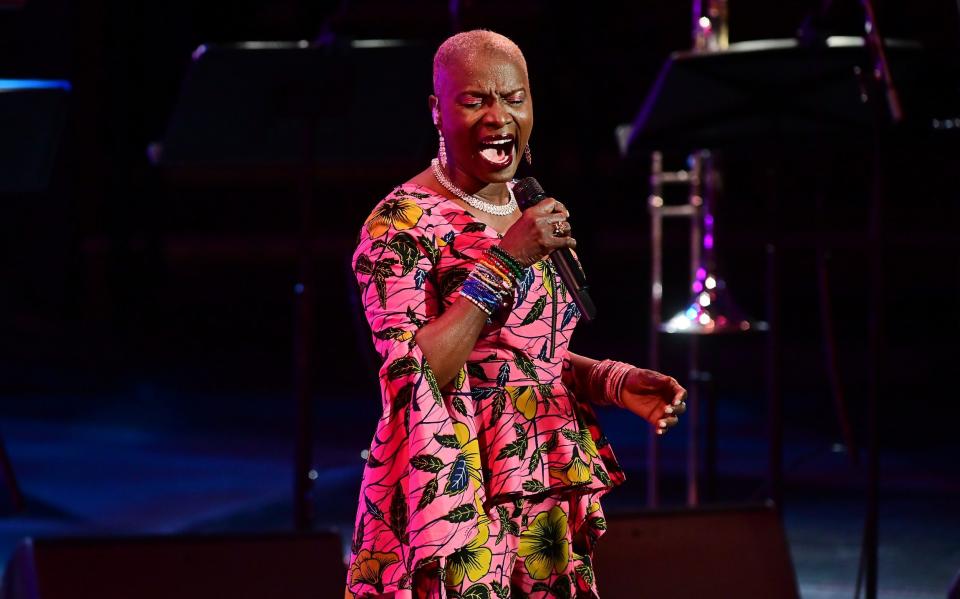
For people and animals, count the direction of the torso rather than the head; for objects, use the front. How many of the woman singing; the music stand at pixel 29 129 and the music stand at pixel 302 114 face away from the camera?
2

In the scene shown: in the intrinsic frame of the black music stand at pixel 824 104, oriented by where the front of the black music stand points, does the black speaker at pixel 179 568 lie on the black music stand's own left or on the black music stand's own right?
on the black music stand's own left

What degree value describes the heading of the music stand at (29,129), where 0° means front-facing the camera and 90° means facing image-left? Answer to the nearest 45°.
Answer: approximately 180°

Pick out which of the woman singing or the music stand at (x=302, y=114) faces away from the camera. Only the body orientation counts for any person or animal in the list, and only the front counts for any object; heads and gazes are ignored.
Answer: the music stand

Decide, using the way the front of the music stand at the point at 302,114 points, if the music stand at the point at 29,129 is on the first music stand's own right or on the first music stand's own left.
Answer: on the first music stand's own left

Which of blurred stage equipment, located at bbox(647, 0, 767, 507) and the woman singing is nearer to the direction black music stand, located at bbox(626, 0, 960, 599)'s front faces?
the blurred stage equipment

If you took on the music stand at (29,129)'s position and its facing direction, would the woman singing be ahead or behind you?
behind

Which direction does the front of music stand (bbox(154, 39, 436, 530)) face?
away from the camera

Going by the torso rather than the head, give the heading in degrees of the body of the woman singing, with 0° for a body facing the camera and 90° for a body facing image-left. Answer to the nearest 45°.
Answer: approximately 315°

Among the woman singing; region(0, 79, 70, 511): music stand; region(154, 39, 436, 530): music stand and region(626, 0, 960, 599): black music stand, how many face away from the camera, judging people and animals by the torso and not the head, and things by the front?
3

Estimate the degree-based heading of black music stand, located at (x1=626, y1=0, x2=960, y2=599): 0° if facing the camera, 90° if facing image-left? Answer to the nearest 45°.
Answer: approximately 180°

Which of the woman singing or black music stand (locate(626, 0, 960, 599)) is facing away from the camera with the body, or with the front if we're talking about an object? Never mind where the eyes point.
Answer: the black music stand
